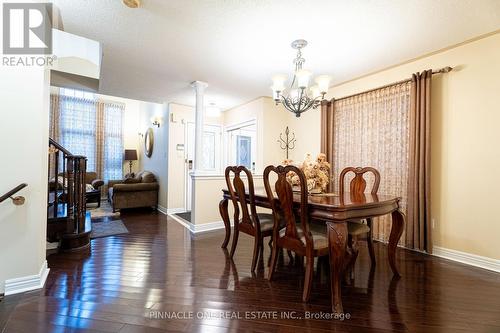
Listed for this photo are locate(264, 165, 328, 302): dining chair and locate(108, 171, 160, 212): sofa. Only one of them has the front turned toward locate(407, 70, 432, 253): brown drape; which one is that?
the dining chair

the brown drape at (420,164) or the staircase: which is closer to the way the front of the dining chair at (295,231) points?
the brown drape

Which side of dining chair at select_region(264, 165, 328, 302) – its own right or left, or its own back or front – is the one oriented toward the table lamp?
left

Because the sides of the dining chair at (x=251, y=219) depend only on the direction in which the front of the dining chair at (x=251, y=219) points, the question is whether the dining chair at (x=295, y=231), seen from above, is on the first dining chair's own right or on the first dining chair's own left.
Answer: on the first dining chair's own right

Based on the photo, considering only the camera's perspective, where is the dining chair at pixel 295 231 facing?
facing away from the viewer and to the right of the viewer

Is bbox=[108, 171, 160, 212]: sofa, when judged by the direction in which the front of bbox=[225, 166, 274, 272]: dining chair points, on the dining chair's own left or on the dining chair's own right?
on the dining chair's own left

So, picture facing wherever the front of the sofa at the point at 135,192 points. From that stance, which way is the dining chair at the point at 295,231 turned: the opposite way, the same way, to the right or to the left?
the opposite way
